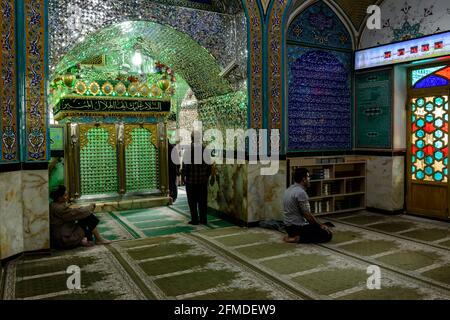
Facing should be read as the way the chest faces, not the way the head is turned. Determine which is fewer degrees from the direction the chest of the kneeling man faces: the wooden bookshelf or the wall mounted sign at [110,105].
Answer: the wooden bookshelf

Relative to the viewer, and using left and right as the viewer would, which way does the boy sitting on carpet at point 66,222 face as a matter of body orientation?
facing to the right of the viewer

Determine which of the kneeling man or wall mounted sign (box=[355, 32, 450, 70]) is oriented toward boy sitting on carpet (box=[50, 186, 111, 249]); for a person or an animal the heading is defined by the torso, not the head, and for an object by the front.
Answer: the wall mounted sign

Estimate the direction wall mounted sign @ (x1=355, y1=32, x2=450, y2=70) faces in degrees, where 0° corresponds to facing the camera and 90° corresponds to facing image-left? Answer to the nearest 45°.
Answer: approximately 45°

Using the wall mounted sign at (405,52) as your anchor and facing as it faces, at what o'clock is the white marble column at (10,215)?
The white marble column is roughly at 12 o'clock from the wall mounted sign.

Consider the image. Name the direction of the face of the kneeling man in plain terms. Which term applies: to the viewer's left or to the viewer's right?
to the viewer's right

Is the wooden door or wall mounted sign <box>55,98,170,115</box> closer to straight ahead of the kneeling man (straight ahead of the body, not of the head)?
the wooden door

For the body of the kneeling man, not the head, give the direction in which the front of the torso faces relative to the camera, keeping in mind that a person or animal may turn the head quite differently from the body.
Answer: to the viewer's right

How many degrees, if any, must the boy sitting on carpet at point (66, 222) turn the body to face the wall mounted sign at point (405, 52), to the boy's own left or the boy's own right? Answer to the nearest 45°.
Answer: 0° — they already face it
